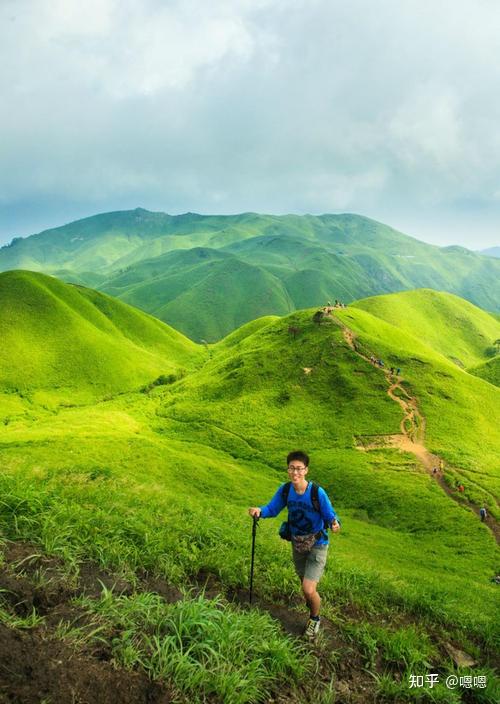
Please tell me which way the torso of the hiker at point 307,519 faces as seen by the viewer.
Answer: toward the camera
